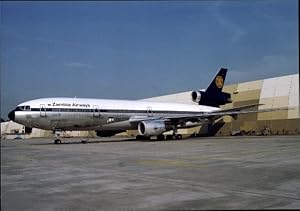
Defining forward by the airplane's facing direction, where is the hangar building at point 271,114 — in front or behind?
behind
